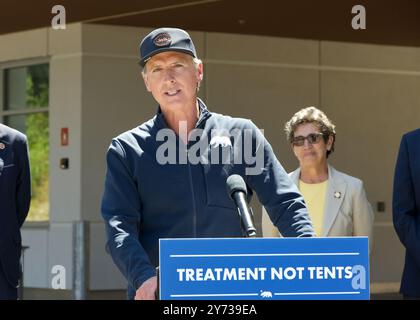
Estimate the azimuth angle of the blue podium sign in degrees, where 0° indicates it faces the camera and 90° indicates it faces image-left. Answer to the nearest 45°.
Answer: approximately 0°

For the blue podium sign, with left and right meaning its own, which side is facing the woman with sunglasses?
back

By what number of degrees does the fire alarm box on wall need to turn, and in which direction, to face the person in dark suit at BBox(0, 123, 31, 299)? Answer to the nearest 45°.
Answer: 0° — it already faces them
